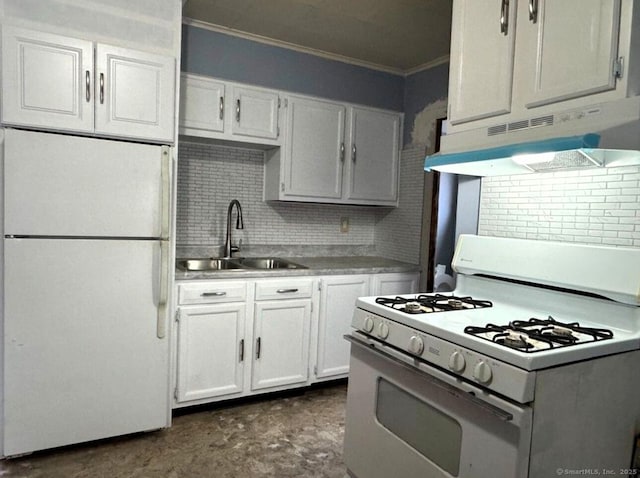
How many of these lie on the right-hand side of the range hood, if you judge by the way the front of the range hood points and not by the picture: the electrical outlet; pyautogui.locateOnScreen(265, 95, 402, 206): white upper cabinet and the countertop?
3

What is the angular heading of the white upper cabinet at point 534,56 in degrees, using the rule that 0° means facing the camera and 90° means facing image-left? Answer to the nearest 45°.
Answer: approximately 45°

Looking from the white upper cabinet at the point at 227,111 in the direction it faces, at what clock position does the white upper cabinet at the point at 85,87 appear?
the white upper cabinet at the point at 85,87 is roughly at 3 o'clock from the white upper cabinet at the point at 227,111.

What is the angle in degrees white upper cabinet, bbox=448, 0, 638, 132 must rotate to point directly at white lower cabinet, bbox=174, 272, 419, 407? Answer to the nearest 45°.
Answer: approximately 45° to its right

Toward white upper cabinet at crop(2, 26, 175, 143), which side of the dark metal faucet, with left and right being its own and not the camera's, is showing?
right

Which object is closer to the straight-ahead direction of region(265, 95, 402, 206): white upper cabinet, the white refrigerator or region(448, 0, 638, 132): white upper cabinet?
the white upper cabinet
